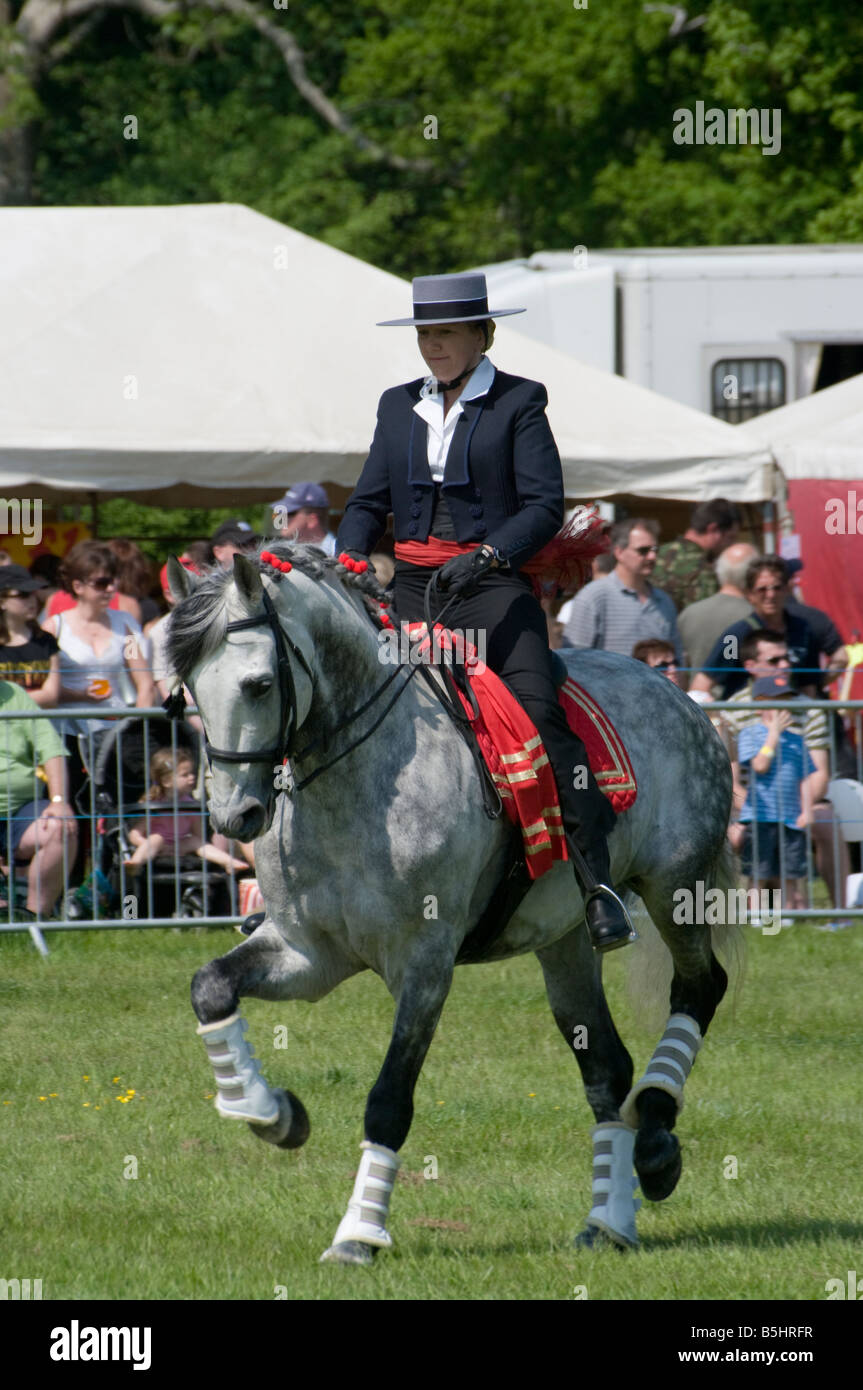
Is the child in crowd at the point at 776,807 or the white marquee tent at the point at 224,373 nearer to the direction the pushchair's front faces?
the child in crowd

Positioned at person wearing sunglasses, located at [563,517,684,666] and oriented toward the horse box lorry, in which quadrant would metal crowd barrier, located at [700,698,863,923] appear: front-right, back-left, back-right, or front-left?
back-right
